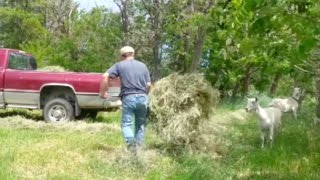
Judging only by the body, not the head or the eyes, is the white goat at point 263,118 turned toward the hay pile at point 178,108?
yes

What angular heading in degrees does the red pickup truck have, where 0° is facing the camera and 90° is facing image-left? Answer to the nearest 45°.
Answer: approximately 90°

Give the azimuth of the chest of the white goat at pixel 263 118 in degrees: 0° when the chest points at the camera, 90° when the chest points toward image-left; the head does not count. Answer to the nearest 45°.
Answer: approximately 45°

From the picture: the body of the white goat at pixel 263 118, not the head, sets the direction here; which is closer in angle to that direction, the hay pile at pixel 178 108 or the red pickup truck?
the hay pile

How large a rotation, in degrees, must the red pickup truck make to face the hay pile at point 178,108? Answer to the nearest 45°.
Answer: approximately 135° to its left

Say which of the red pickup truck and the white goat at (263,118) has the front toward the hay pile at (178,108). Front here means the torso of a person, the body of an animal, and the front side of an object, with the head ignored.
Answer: the white goat

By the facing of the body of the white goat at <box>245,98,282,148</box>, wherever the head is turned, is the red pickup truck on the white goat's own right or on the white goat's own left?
on the white goat's own right

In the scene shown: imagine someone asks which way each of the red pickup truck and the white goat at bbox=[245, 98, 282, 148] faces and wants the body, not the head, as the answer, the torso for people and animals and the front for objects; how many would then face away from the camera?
0
